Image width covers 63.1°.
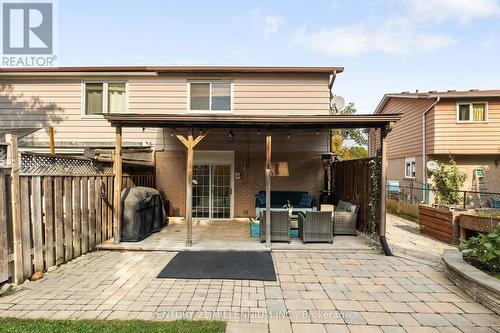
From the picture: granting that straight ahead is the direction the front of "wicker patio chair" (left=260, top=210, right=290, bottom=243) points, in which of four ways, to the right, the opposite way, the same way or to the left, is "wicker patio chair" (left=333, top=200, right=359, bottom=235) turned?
to the left

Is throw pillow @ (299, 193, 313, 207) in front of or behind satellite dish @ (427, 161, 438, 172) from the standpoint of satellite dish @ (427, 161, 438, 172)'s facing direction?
in front

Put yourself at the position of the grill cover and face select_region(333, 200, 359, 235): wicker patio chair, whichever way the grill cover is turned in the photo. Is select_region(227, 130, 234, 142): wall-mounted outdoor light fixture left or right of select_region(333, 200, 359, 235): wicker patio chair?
left

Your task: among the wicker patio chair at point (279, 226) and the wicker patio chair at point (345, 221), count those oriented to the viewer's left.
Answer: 1

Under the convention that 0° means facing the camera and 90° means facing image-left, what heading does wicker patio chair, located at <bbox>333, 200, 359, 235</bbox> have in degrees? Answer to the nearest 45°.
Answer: approximately 90°

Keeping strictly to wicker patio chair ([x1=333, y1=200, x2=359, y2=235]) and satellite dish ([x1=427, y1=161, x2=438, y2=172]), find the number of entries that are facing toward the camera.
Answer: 1

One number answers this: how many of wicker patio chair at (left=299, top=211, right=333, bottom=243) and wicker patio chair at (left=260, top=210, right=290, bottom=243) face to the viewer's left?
0

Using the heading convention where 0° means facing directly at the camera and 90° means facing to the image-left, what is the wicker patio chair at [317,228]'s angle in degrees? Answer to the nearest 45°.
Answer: approximately 180°

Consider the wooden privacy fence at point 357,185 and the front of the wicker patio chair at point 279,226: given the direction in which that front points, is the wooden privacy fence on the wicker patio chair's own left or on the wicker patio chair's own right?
on the wicker patio chair's own right

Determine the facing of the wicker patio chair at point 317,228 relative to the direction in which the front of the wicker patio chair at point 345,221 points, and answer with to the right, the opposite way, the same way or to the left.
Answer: to the right
